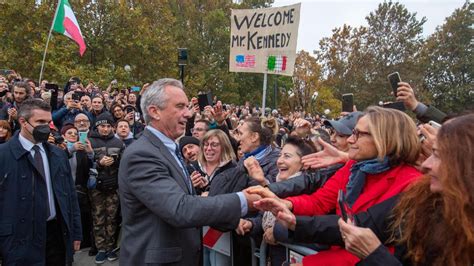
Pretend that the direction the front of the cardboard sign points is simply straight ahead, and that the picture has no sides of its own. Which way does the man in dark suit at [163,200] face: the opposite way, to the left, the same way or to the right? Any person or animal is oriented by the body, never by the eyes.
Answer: to the left

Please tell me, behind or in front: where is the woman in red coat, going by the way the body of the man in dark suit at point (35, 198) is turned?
in front

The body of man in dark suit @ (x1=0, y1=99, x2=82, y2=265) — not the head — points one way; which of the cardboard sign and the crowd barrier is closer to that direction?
the crowd barrier

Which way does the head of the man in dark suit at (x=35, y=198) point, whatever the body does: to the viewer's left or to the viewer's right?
to the viewer's right

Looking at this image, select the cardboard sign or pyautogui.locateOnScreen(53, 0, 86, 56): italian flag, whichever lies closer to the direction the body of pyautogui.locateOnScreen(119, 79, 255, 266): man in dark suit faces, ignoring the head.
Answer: the cardboard sign

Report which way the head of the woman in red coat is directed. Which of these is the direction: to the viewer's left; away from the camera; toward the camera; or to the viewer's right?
to the viewer's left

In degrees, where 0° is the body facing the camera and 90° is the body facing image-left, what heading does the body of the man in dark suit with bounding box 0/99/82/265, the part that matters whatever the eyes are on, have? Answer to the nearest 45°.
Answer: approximately 315°

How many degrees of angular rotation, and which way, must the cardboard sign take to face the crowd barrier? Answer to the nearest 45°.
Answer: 0° — it already faces it

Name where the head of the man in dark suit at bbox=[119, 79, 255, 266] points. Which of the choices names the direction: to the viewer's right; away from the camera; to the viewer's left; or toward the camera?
to the viewer's right

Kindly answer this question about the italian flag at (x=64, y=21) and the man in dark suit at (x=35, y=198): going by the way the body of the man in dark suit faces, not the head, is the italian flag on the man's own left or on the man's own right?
on the man's own left

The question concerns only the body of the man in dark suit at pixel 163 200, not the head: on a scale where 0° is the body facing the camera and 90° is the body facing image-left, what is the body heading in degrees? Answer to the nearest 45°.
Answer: approximately 270°

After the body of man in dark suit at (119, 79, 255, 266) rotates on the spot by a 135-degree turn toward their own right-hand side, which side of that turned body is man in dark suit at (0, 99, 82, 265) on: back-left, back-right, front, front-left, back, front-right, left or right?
right
